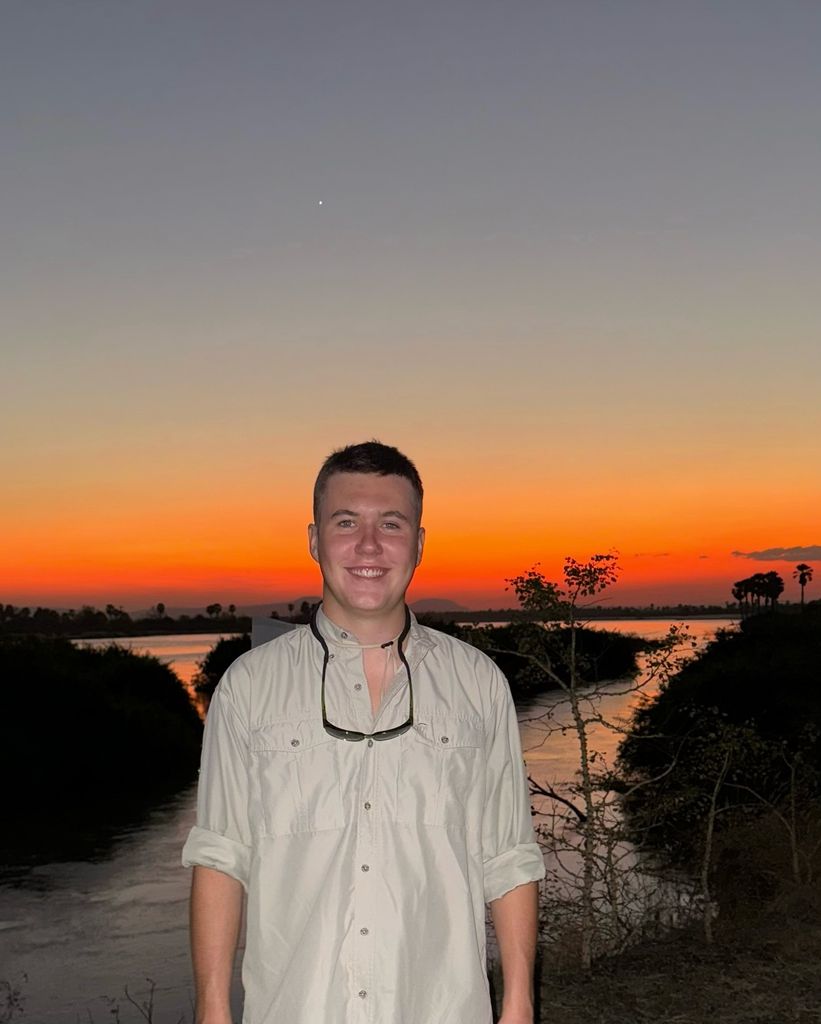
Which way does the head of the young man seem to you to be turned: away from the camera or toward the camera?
toward the camera

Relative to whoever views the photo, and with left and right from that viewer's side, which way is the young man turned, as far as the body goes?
facing the viewer
